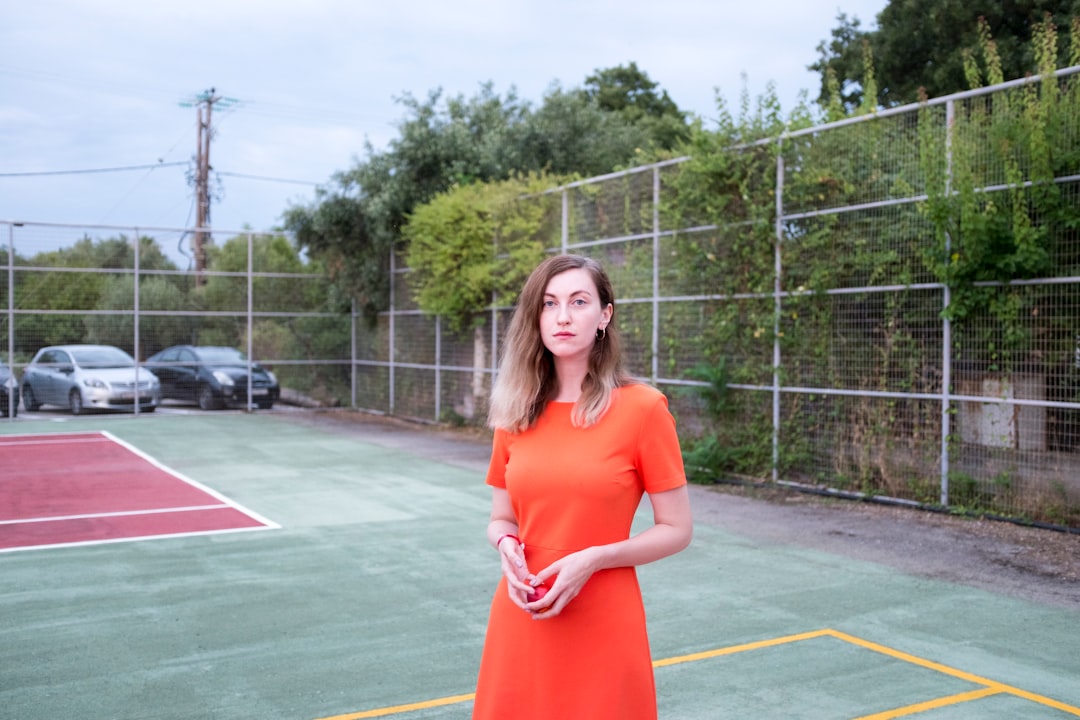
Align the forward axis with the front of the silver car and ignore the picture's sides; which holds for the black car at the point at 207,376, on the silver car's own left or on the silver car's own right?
on the silver car's own left

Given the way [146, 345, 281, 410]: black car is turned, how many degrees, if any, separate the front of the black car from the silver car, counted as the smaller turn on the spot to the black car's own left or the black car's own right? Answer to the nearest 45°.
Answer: approximately 135° to the black car's own right

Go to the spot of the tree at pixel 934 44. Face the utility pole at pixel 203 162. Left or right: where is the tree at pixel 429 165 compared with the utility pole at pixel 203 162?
left

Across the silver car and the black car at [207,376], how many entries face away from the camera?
0

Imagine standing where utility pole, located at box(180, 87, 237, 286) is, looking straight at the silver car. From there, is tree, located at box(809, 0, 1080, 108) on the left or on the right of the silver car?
left

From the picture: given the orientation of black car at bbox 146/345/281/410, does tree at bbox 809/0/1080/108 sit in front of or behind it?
in front

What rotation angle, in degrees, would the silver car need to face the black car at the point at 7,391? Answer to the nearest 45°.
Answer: approximately 135° to its right

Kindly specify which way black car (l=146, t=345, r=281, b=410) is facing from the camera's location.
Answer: facing the viewer and to the right of the viewer

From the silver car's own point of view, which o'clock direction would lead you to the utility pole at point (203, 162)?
The utility pole is roughly at 8 o'clock from the silver car.
